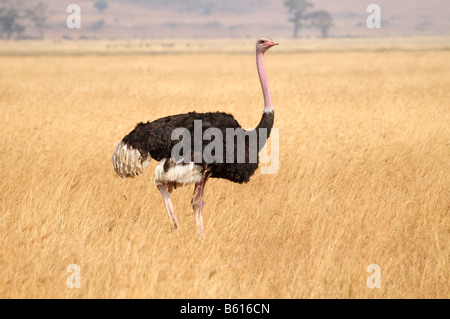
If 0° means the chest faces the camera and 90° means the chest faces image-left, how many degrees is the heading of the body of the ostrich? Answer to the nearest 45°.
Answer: approximately 270°
